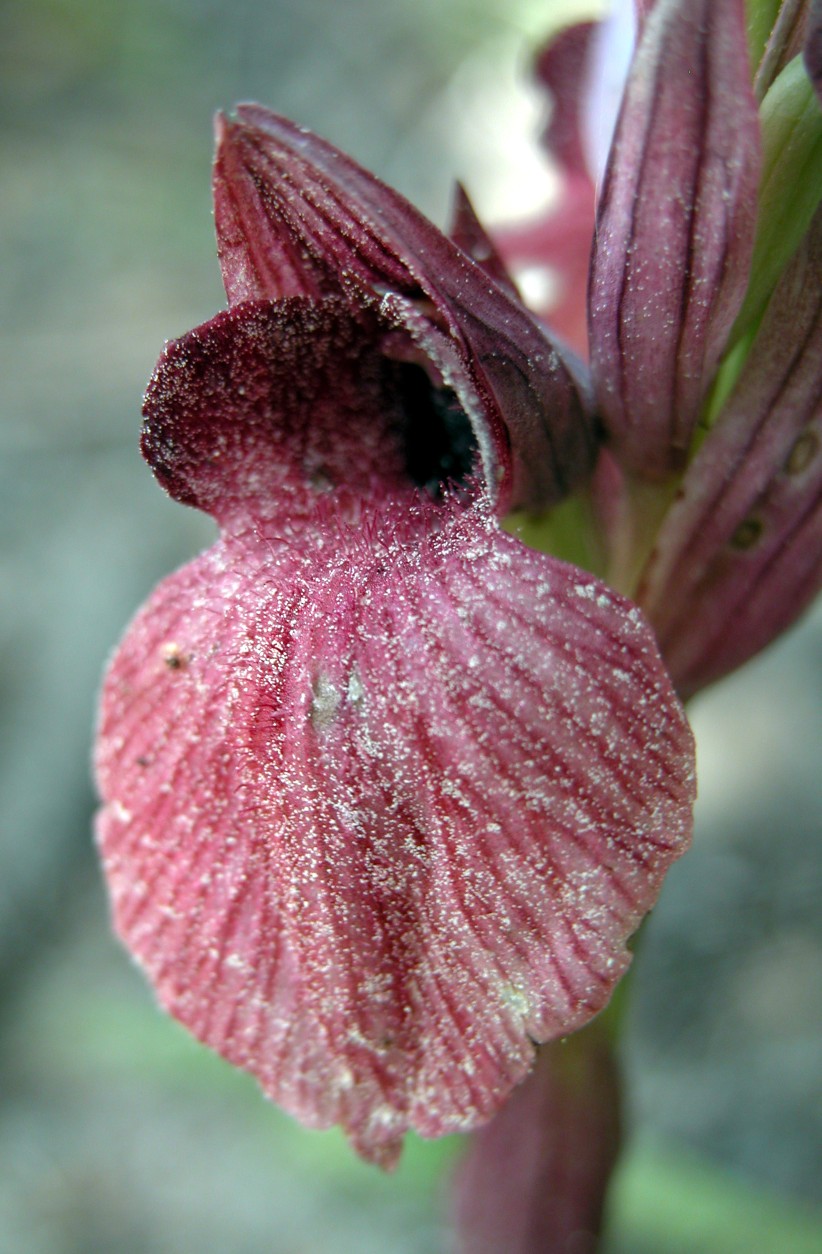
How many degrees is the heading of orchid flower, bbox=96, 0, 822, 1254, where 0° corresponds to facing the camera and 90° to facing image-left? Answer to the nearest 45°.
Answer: approximately 45°
